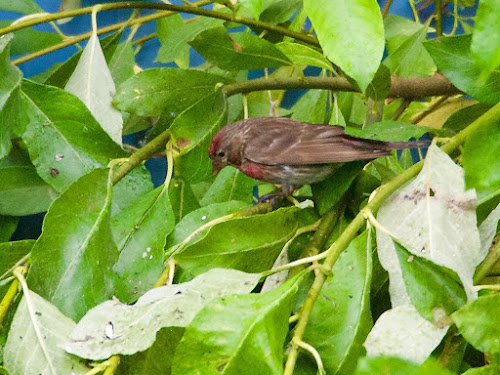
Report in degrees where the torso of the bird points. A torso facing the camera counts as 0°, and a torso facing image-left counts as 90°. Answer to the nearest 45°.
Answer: approximately 90°

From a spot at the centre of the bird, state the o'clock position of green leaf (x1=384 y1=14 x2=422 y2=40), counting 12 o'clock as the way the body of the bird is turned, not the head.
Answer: The green leaf is roughly at 4 o'clock from the bird.

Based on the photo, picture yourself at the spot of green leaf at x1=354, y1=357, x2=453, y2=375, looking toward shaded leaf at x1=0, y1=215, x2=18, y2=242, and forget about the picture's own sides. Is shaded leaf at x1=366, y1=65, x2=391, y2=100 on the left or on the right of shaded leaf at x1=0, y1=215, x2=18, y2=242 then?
right

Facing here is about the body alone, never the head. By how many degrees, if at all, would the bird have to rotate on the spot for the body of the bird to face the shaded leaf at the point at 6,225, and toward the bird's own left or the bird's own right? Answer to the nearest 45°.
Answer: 0° — it already faces it

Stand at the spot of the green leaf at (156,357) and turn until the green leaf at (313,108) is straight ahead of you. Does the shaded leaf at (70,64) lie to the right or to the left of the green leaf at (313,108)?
left
